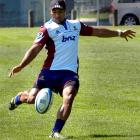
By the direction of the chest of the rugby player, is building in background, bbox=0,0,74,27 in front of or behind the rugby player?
behind

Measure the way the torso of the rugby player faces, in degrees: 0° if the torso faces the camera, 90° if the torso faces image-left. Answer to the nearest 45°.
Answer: approximately 315°

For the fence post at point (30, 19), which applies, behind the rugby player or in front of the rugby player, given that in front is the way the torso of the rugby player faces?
behind

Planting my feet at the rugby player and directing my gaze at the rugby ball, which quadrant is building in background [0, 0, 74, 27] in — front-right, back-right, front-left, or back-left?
back-right
